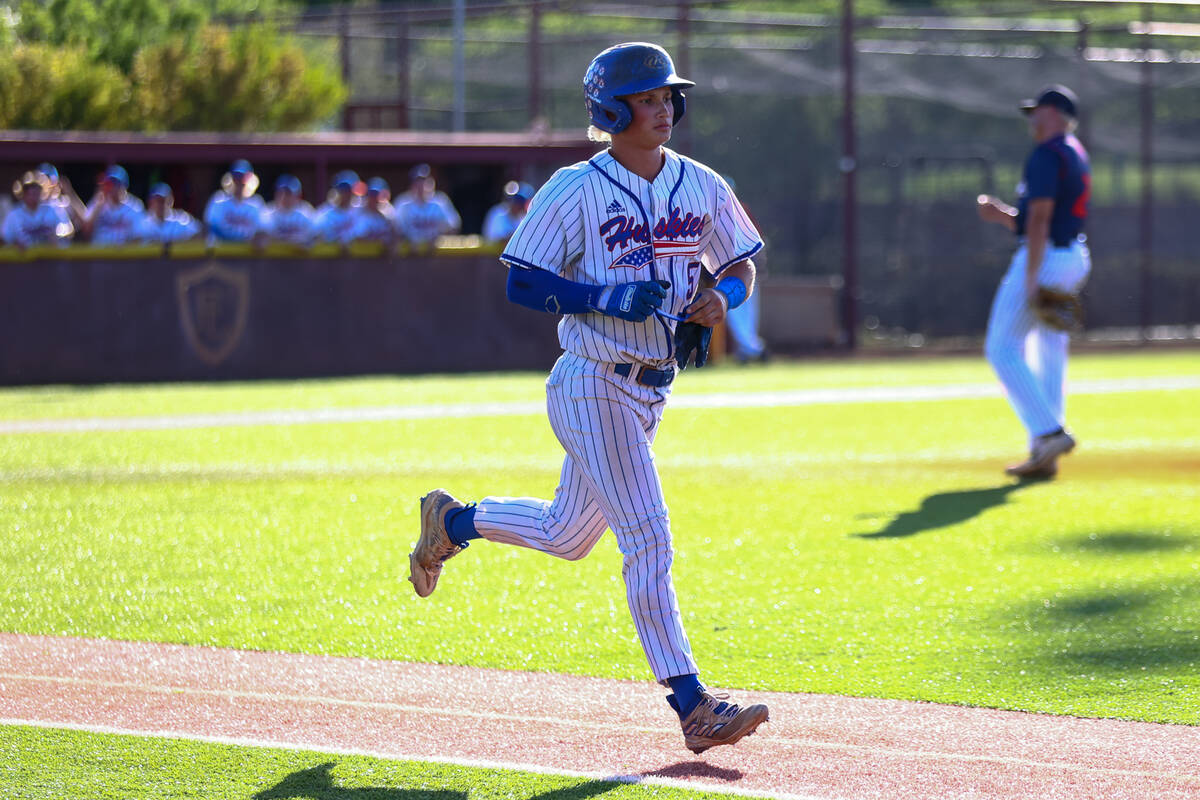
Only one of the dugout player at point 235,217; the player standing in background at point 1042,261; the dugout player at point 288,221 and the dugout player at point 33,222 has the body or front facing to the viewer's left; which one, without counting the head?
the player standing in background

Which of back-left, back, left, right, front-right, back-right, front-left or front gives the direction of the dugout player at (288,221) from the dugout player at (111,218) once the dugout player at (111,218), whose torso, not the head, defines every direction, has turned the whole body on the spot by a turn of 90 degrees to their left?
front

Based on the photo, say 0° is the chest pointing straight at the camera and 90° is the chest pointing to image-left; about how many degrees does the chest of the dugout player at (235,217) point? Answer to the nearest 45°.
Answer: approximately 0°

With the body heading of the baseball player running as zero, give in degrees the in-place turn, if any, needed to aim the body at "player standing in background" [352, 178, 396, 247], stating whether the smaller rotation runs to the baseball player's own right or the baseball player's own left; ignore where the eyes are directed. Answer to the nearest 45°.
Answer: approximately 135° to the baseball player's own left

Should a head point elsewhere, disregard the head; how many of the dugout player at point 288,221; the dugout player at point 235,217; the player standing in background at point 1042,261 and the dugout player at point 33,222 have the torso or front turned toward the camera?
3

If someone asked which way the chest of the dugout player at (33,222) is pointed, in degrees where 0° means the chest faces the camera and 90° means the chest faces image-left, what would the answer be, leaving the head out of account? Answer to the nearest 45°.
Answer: approximately 0°
